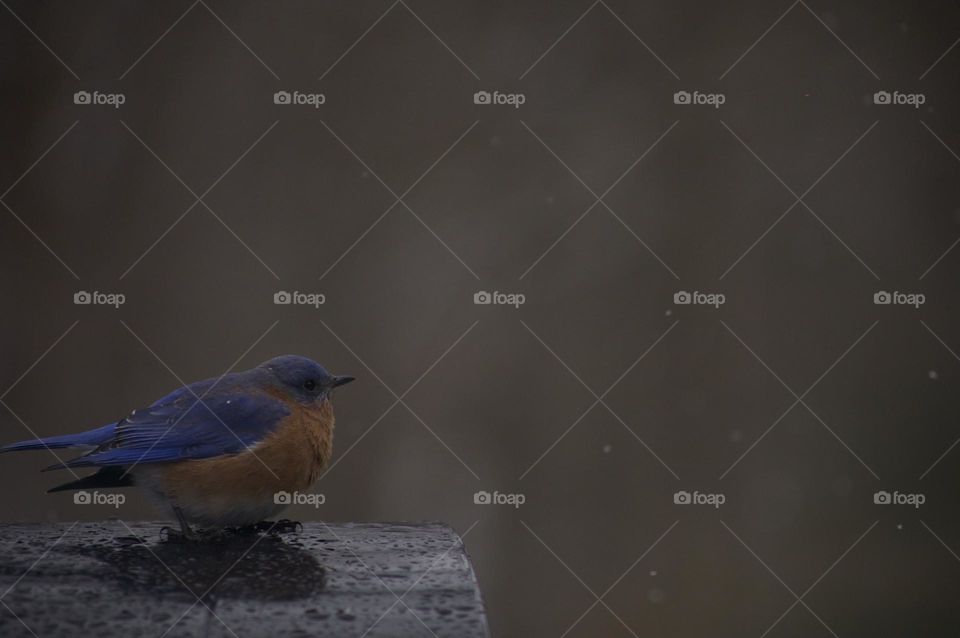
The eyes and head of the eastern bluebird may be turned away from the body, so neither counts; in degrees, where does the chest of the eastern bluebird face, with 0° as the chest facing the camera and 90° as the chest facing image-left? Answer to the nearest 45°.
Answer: approximately 270°
